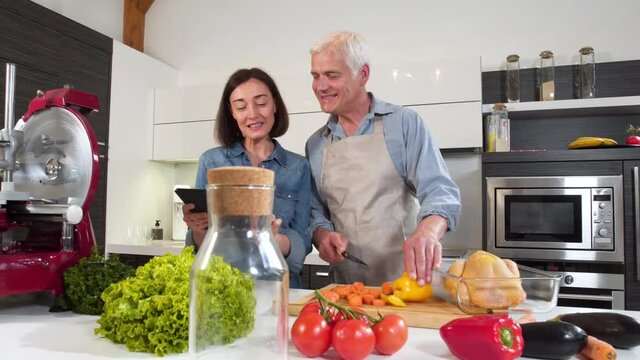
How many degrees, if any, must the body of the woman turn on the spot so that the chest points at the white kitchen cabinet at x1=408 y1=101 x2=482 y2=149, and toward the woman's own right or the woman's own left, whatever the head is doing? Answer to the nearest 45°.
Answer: approximately 135° to the woman's own left

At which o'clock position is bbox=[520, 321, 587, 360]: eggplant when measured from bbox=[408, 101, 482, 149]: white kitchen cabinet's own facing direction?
The eggplant is roughly at 12 o'clock from the white kitchen cabinet.

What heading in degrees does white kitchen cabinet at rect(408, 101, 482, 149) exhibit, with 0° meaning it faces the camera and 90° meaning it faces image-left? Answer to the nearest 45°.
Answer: approximately 0°
